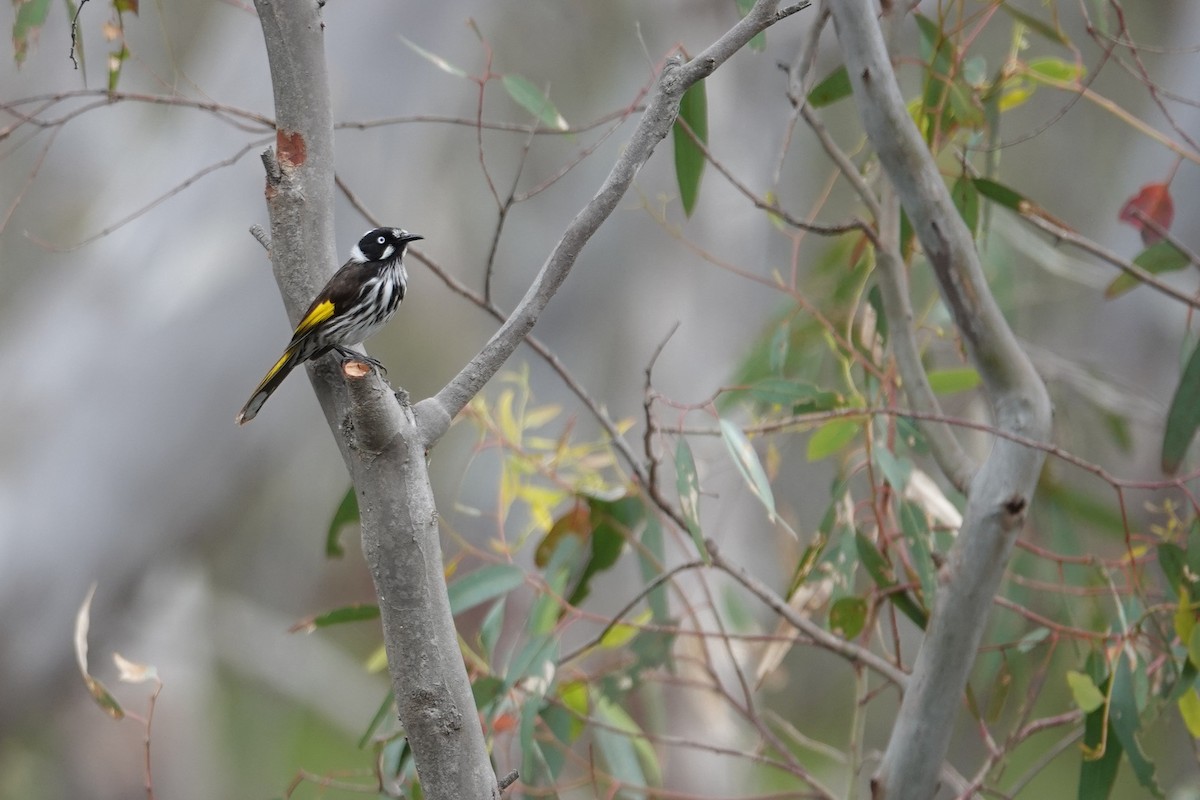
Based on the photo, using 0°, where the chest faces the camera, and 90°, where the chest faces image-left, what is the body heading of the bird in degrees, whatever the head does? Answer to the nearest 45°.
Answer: approximately 270°

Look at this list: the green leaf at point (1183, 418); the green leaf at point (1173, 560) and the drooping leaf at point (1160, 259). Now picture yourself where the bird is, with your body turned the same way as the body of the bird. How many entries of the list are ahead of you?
3

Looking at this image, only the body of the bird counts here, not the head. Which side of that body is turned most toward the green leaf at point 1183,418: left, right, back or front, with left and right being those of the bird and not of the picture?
front

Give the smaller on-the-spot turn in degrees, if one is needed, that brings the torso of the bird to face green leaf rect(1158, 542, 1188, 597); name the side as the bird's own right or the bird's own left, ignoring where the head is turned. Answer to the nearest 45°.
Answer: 0° — it already faces it

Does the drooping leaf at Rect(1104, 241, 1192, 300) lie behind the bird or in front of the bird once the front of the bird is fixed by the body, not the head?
in front
